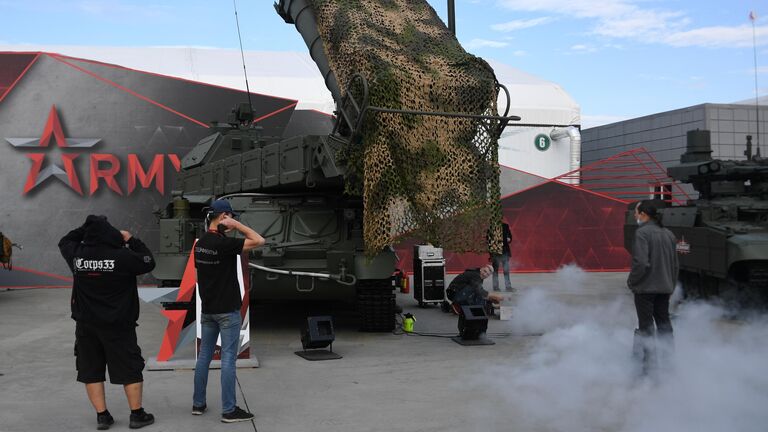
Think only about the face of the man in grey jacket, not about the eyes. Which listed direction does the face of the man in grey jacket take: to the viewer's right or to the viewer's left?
to the viewer's left

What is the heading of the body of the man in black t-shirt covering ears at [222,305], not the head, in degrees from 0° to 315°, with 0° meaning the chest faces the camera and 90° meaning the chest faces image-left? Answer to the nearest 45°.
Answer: approximately 225°

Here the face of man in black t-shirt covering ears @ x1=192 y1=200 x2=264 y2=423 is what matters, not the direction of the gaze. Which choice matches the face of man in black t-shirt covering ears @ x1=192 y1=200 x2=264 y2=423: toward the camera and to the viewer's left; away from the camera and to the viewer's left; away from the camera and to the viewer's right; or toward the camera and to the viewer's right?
away from the camera and to the viewer's right

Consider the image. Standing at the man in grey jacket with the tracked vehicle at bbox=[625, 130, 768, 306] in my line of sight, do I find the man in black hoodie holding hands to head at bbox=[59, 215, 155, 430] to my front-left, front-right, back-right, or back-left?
back-left

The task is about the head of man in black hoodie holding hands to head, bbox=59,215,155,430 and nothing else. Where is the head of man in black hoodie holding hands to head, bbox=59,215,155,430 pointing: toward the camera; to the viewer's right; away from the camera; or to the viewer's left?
away from the camera

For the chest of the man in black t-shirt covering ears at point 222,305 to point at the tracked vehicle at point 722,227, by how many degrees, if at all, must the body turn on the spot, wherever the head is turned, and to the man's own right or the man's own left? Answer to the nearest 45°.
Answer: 0° — they already face it

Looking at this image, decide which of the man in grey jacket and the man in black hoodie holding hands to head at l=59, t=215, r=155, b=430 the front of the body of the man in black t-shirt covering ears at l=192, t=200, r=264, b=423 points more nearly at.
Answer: the man in grey jacket

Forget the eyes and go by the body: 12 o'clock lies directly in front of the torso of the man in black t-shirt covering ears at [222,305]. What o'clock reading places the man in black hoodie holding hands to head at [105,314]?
the man in black hoodie holding hands to head at [105,314] is roughly at 7 o'clock from the man in black t-shirt covering ears at [222,305].

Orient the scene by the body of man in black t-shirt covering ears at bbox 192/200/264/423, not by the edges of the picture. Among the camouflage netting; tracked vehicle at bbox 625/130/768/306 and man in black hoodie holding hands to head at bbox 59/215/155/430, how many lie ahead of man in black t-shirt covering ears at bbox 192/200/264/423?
2

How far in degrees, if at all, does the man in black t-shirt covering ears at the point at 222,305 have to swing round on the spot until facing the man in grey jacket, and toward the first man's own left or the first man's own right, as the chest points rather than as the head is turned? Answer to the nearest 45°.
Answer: approximately 45° to the first man's own right

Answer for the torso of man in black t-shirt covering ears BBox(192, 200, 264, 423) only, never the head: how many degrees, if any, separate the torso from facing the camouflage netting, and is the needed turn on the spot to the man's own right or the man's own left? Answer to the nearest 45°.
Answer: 0° — they already face it

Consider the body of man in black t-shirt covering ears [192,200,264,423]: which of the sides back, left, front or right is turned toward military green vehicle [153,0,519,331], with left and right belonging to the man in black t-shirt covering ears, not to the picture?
front
